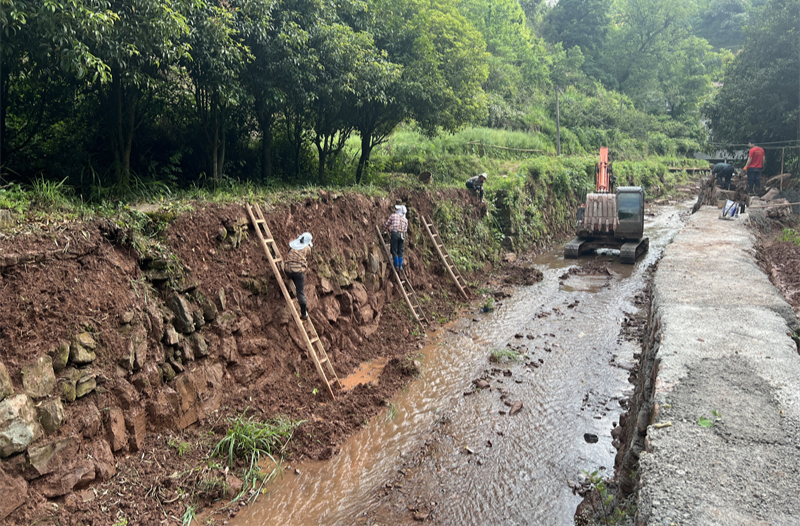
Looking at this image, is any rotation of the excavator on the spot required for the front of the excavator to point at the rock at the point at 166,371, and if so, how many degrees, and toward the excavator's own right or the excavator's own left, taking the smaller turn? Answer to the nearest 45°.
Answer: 0° — it already faces it

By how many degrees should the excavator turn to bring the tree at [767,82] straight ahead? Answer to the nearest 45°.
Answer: approximately 135° to its left

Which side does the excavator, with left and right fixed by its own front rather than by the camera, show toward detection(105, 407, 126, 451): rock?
front

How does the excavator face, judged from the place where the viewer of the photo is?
facing the viewer

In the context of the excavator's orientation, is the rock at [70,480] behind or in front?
in front

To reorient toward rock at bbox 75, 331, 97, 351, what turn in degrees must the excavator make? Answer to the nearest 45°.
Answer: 0° — it already faces it

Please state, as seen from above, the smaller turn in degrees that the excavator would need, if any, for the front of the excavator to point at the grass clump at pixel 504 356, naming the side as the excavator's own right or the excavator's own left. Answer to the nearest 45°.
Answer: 0° — it already faces it

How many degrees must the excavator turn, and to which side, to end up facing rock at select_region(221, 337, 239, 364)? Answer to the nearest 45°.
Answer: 0° — it already faces it
